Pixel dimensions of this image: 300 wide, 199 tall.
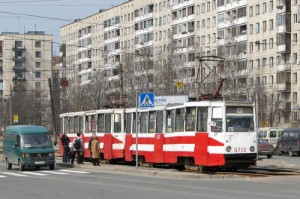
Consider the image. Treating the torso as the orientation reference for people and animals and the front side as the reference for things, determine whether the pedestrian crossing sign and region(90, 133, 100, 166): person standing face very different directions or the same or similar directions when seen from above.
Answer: very different directions

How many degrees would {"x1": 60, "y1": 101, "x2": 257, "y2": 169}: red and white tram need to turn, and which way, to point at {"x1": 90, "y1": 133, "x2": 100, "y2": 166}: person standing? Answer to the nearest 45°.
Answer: approximately 180°

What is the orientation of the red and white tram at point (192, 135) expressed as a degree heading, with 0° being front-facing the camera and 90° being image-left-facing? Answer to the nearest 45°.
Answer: approximately 315°

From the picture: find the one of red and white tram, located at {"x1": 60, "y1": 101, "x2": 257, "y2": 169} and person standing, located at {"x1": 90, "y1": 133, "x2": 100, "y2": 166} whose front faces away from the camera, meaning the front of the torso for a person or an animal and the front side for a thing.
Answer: the person standing

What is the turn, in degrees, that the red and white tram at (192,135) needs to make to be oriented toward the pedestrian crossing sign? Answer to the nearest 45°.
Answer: approximately 135° to its right

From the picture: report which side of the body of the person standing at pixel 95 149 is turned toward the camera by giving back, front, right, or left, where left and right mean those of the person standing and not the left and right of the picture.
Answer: back

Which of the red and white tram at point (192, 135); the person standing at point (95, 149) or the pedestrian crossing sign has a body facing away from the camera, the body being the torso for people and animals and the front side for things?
the person standing
